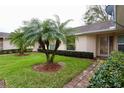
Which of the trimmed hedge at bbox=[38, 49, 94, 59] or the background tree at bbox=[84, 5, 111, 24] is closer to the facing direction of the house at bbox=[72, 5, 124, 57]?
the trimmed hedge

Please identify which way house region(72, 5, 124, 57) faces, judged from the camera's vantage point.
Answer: facing the viewer and to the left of the viewer

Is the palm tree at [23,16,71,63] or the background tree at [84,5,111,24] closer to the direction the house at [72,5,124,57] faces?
the palm tree

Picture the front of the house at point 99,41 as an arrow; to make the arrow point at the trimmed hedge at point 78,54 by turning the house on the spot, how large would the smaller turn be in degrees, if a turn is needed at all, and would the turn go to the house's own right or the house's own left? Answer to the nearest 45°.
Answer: approximately 45° to the house's own right

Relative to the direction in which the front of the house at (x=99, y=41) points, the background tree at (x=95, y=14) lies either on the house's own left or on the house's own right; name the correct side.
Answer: on the house's own right

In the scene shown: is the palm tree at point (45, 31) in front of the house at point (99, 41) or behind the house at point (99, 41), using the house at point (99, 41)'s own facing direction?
in front
